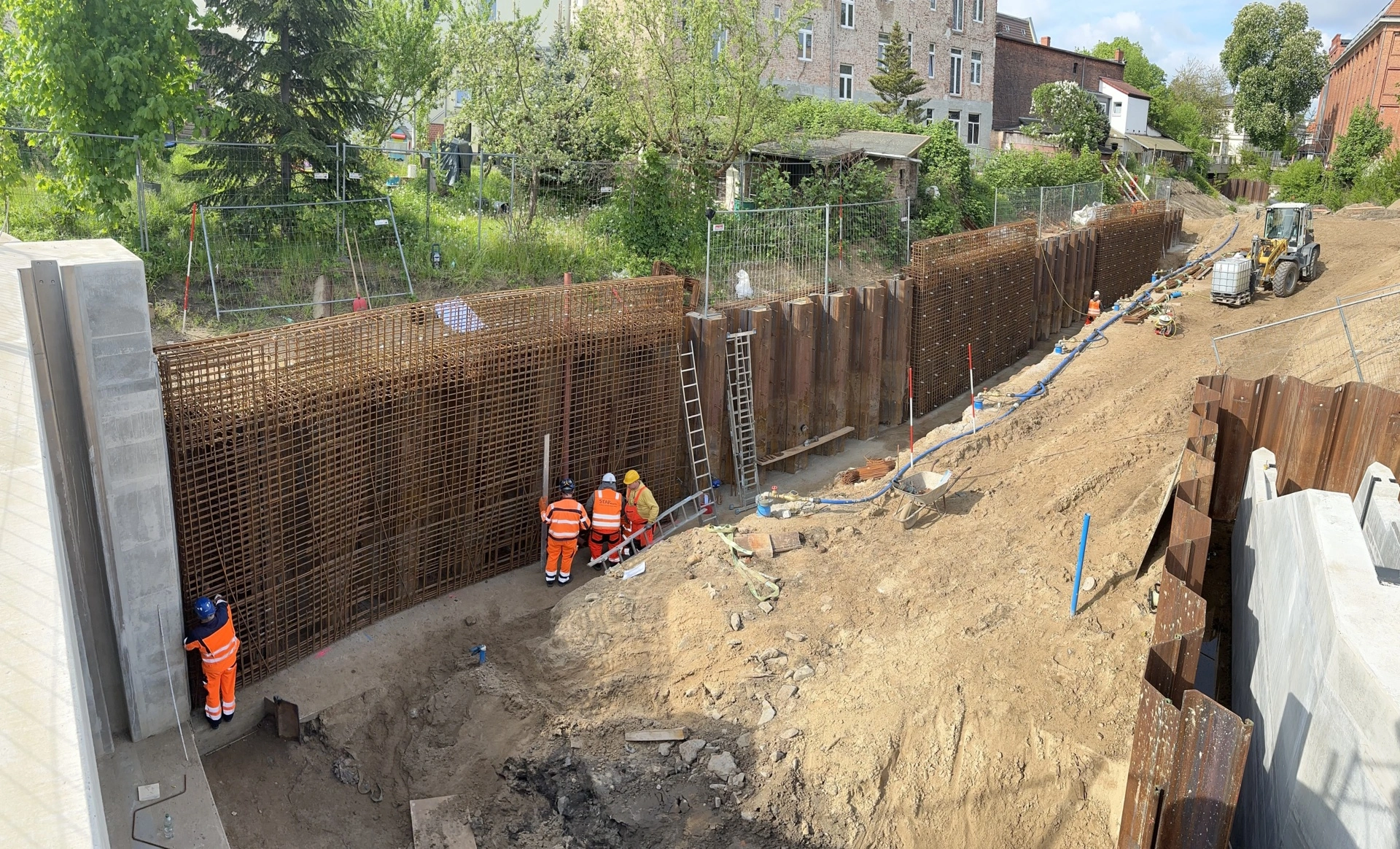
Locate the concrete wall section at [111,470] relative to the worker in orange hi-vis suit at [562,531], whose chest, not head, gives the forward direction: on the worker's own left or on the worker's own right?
on the worker's own left

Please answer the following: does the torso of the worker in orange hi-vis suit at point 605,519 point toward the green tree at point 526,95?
yes

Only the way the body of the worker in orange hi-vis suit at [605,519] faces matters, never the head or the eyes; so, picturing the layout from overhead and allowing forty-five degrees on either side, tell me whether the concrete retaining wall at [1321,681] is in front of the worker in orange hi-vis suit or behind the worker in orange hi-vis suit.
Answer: behind

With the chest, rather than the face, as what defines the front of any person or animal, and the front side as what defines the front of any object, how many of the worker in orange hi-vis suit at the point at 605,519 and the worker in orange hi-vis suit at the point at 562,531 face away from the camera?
2

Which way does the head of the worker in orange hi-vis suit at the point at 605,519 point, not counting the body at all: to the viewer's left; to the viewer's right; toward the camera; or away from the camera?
away from the camera

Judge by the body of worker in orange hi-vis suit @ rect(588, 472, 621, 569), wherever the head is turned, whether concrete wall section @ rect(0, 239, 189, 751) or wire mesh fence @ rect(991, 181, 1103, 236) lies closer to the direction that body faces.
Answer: the wire mesh fence

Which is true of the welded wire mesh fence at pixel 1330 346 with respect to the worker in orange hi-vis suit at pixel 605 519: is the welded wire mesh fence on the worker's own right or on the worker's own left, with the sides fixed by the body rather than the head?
on the worker's own right

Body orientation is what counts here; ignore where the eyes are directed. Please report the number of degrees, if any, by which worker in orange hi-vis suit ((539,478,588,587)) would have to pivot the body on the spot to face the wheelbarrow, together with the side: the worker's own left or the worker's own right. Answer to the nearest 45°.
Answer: approximately 90° to the worker's own right

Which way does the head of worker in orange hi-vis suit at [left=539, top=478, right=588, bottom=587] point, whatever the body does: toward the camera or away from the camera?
away from the camera

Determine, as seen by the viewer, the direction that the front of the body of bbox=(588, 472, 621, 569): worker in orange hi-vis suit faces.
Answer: away from the camera

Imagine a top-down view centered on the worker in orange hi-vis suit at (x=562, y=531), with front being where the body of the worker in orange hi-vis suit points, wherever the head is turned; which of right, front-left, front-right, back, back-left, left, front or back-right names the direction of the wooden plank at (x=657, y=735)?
back

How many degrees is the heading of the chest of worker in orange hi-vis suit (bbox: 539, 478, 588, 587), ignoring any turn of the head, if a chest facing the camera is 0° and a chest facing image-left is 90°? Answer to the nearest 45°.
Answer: approximately 180°

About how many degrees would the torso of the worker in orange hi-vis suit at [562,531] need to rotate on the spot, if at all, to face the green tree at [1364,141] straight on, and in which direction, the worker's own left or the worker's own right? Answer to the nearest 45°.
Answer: approximately 45° to the worker's own right

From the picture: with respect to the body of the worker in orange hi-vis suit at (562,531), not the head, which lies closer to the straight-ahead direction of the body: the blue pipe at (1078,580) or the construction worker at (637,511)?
the construction worker

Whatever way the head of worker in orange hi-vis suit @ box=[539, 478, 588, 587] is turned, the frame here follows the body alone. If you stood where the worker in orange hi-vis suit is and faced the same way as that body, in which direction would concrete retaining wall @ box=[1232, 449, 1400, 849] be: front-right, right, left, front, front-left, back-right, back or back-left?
back-right
